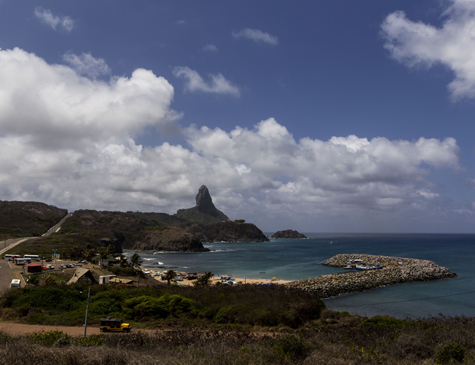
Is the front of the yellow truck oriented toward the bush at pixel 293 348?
no

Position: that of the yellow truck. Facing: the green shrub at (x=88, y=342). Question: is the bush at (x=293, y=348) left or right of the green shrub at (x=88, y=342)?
left

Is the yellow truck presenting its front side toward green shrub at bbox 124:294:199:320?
no

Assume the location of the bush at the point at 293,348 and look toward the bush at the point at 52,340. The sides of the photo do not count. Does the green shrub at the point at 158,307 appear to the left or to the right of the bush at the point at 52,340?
right

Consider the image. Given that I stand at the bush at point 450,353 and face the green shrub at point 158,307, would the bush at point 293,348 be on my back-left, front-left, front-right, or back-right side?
front-left

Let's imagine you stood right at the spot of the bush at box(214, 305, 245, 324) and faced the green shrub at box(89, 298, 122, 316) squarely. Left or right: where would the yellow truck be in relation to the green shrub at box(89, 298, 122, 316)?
left
